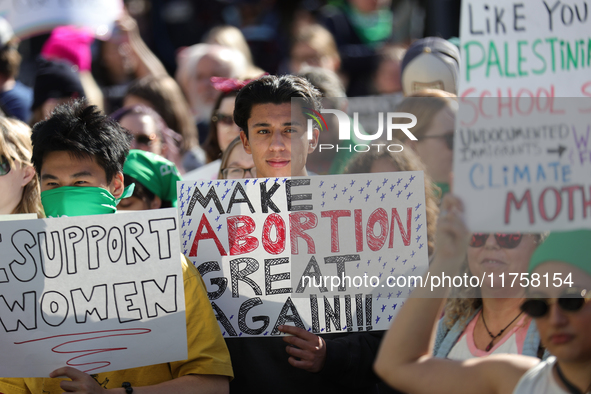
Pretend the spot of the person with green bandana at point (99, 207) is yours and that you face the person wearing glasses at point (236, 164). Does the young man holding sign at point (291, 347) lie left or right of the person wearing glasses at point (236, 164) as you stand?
right

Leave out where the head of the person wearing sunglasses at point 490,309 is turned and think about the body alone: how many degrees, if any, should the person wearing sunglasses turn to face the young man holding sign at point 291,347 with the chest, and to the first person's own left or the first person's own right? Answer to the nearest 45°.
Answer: approximately 45° to the first person's own right

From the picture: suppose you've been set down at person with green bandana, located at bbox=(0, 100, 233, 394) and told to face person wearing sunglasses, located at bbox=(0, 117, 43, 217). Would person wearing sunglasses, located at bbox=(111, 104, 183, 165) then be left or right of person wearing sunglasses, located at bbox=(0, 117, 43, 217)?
right

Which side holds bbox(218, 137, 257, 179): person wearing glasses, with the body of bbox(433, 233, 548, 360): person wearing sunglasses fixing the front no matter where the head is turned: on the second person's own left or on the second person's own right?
on the second person's own right

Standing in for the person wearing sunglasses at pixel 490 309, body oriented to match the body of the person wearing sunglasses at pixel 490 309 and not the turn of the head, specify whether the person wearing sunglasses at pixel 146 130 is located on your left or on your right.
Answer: on your right

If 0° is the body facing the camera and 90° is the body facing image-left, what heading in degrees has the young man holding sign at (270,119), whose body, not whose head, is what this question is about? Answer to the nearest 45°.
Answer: approximately 0°
